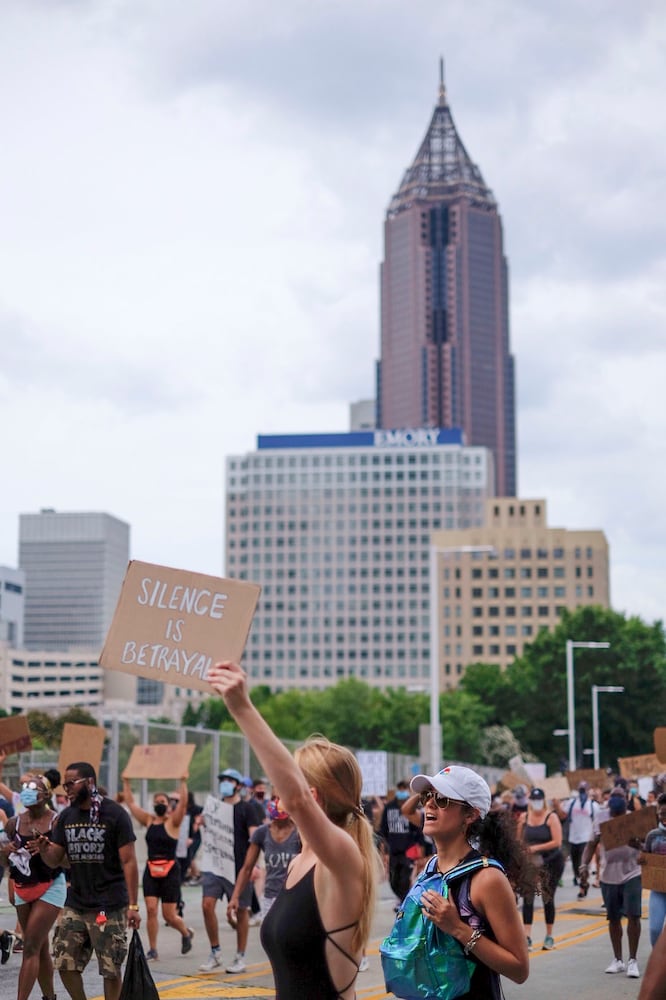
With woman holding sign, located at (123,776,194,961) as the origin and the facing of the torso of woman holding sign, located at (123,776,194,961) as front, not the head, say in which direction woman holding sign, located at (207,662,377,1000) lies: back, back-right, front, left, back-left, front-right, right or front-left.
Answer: front

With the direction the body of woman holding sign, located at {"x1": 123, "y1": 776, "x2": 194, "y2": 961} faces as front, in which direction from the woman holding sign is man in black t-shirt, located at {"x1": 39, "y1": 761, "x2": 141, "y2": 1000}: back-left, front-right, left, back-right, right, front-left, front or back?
front

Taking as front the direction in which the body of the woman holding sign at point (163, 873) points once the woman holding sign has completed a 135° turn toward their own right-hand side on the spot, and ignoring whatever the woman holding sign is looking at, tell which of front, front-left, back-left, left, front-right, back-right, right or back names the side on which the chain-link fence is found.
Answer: front-right

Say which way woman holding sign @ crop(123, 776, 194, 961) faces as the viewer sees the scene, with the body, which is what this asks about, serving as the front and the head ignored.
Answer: toward the camera

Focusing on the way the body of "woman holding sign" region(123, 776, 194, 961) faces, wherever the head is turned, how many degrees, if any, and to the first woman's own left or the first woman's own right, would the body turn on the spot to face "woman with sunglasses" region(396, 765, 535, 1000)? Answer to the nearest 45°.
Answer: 0° — they already face them

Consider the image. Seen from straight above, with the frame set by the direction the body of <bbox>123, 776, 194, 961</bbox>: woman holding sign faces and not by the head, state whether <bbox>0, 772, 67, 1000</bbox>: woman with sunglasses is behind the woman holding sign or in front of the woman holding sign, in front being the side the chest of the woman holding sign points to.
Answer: in front

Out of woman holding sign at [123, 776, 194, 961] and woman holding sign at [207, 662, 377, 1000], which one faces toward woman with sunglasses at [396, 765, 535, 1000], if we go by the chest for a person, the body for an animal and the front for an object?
woman holding sign at [123, 776, 194, 961]
